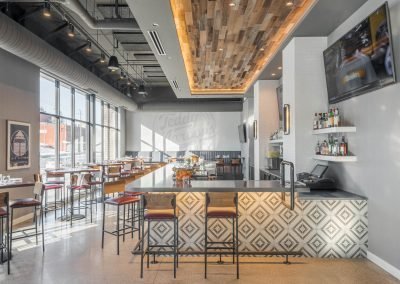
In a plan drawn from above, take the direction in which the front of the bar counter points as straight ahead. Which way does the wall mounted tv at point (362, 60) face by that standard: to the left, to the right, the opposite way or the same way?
to the right

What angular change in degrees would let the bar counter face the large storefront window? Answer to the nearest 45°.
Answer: approximately 135° to its right

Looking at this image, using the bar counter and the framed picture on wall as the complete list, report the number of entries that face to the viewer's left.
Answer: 0

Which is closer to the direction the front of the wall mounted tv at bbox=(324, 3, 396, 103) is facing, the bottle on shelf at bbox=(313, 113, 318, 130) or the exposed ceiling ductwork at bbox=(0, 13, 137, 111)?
the exposed ceiling ductwork

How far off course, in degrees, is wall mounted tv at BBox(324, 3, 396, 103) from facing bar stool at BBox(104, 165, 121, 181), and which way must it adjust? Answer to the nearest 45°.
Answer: approximately 45° to its right

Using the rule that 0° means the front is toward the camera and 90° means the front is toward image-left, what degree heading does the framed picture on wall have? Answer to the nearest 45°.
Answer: approximately 315°

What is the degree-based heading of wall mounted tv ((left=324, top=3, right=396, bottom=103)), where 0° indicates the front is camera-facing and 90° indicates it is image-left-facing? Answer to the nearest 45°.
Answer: approximately 45°

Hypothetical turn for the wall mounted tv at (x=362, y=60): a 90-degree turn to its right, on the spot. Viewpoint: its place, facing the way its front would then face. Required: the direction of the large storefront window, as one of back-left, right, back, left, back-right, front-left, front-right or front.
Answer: front-left

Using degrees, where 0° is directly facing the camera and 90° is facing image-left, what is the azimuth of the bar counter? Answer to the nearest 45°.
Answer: approximately 0°

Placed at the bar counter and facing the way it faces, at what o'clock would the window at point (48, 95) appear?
The window is roughly at 4 o'clock from the bar counter.

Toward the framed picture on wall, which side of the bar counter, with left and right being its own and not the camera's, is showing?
right

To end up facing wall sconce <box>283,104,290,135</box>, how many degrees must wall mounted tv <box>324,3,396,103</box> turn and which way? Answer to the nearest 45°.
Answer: approximately 90° to its right

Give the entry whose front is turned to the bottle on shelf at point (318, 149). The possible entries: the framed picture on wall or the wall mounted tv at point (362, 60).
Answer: the framed picture on wall

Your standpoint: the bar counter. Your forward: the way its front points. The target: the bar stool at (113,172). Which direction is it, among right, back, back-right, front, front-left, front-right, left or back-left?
back-right
